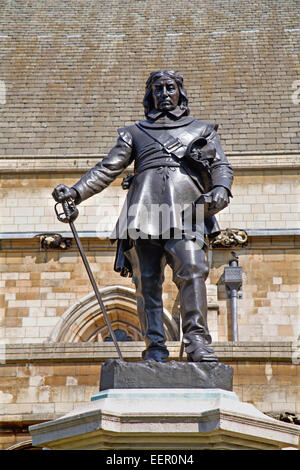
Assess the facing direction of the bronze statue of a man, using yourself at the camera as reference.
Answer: facing the viewer
